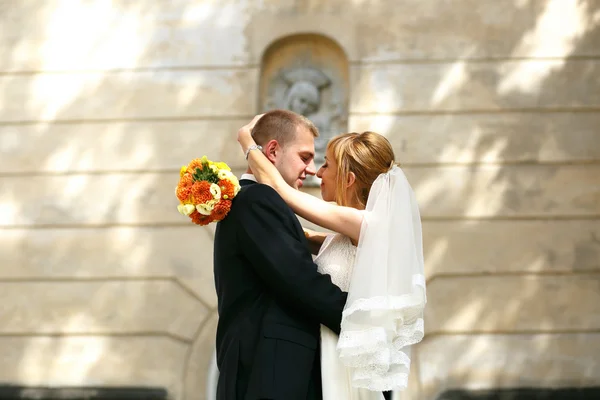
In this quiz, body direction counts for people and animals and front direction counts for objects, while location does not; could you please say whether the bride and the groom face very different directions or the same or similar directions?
very different directions

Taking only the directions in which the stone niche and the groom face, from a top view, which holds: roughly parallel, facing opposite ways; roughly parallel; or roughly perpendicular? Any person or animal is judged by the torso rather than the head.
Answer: roughly perpendicular

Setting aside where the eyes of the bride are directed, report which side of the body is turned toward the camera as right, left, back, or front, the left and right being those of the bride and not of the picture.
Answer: left

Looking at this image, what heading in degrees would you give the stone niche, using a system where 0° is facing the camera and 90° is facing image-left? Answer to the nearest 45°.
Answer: approximately 0°

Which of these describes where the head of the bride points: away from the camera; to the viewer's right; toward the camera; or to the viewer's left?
to the viewer's left

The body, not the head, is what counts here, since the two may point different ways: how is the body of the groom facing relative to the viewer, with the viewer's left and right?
facing to the right of the viewer

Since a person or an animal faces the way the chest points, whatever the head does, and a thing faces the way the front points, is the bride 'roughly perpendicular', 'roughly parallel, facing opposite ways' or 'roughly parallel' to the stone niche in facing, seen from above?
roughly perpendicular

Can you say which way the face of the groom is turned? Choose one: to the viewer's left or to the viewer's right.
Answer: to the viewer's right
